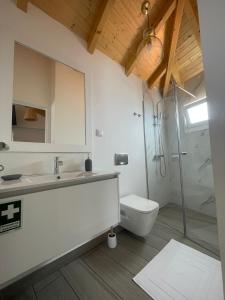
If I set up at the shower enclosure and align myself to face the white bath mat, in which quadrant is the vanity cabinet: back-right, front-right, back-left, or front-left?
front-right

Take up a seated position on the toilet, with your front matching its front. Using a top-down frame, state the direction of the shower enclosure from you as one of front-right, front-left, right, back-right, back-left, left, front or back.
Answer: left

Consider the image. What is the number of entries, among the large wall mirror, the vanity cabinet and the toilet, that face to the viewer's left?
0

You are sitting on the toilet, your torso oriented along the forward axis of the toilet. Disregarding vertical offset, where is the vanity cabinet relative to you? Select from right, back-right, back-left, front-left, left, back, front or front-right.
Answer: right

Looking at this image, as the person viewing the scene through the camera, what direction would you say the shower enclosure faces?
facing the viewer and to the left of the viewer

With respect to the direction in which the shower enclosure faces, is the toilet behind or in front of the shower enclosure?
in front

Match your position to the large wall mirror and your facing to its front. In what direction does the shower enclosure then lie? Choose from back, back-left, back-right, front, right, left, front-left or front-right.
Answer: front-left

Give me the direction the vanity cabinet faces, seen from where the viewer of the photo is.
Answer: facing the viewer and to the right of the viewer

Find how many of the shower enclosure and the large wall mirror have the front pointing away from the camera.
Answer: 0

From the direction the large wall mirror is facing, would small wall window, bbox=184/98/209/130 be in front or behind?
in front

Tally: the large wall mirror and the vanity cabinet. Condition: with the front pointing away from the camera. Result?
0

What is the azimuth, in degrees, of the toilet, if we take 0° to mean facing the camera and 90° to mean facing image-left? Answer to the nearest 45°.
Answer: approximately 315°
